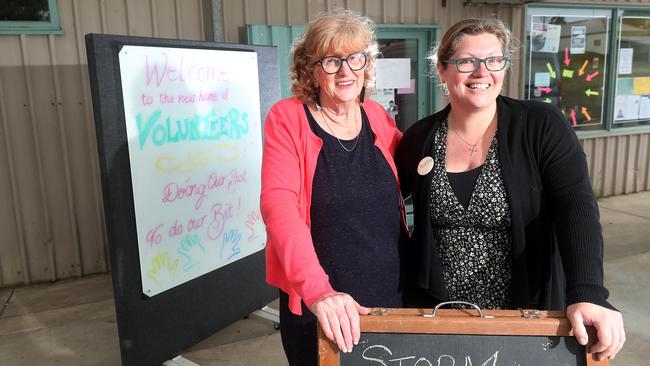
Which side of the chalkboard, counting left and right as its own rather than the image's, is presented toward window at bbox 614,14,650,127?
back

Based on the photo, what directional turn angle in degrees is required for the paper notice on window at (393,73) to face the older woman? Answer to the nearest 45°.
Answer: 0° — it already faces them

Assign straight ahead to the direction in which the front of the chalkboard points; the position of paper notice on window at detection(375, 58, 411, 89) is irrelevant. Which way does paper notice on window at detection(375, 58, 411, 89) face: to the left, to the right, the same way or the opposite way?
the same way

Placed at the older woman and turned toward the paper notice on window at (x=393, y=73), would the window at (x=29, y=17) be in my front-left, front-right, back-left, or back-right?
front-left

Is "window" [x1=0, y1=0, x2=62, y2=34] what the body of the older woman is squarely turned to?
no

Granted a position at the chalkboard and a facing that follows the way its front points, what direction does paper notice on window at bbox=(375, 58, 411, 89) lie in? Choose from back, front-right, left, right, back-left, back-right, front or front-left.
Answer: back

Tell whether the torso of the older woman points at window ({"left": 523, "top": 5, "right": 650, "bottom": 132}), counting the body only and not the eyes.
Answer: no

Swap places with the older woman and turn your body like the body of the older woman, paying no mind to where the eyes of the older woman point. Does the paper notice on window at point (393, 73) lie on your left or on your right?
on your left

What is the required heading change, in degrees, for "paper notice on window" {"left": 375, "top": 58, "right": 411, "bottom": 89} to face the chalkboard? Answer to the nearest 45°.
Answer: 0° — it already faces it

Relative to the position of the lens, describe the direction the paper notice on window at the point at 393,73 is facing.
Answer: facing the viewer

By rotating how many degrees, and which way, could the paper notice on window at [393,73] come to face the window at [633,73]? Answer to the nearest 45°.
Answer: approximately 135° to its left

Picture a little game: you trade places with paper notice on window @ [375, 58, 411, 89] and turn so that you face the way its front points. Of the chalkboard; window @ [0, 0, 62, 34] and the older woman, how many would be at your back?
0

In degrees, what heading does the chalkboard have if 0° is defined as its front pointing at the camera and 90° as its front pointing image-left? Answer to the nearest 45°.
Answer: approximately 0°

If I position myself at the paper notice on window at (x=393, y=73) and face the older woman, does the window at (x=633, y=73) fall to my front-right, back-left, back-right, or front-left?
back-left

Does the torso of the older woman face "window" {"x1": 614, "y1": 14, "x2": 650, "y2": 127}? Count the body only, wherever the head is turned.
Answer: no

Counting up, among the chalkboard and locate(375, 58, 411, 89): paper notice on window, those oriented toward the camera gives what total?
2
